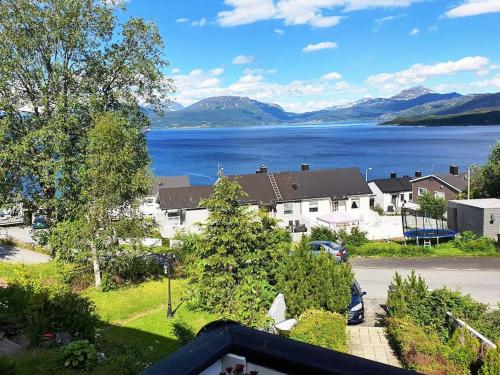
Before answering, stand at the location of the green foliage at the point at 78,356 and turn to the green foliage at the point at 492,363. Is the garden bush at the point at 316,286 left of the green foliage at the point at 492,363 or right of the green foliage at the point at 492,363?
left

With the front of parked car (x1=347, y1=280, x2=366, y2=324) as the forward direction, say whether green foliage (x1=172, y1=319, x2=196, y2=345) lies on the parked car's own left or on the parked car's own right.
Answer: on the parked car's own right

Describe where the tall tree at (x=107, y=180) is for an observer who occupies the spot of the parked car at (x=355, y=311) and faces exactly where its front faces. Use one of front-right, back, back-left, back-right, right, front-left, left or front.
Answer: right

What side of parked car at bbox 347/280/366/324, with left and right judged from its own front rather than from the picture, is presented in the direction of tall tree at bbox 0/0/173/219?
right

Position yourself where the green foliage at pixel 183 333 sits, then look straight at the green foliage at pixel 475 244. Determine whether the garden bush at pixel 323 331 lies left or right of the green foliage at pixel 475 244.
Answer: right

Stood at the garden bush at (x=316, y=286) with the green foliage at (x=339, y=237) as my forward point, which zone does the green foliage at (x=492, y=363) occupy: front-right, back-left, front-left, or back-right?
back-right

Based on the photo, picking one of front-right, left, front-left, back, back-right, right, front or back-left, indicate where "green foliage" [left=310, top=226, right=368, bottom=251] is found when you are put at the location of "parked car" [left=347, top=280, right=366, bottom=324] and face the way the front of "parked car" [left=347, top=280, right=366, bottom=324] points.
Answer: back

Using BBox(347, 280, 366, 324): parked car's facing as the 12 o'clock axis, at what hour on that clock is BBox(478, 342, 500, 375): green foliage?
The green foliage is roughly at 11 o'clock from the parked car.

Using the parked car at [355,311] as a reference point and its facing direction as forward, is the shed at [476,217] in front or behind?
behind

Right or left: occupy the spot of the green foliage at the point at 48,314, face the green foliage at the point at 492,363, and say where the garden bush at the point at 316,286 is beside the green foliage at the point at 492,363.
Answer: left

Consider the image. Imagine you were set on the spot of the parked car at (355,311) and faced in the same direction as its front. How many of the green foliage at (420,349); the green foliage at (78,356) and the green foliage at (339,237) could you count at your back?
1

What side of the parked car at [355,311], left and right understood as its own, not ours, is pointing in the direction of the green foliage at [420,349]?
front

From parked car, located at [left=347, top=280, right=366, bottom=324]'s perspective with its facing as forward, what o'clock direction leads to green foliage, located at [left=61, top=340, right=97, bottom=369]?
The green foliage is roughly at 1 o'clock from the parked car.

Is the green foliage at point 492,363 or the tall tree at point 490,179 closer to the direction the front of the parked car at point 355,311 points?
the green foliage

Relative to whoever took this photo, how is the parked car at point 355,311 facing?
facing the viewer

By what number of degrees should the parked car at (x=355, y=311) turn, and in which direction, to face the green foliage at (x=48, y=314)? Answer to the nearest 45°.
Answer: approximately 45° to its right

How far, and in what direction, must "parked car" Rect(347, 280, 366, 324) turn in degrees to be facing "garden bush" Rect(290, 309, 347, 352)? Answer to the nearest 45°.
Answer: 0° — it already faces it
